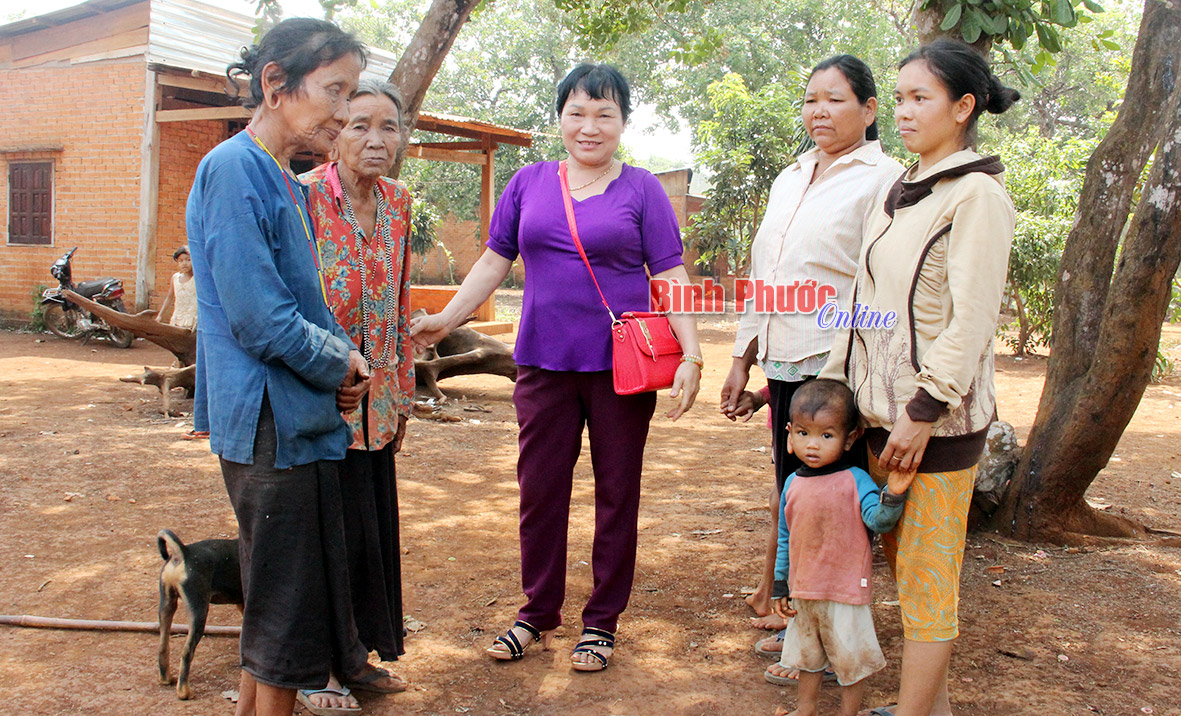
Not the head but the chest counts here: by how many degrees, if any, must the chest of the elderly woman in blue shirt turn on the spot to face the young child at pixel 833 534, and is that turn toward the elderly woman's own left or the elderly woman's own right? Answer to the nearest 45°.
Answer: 0° — they already face them

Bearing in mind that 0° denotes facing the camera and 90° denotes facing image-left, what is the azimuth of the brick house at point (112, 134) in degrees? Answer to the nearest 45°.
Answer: approximately 315°

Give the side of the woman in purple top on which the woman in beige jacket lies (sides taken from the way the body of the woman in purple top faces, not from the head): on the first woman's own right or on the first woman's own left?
on the first woman's own left

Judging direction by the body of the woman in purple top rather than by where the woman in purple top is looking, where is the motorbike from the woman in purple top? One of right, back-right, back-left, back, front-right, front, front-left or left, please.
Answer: back-right

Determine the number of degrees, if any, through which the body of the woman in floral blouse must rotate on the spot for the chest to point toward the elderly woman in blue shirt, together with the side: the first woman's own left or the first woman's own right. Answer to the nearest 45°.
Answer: approximately 90° to the first woman's own right

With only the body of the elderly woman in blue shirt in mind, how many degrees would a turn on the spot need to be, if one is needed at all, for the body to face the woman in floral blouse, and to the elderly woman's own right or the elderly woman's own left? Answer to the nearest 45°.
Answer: approximately 45° to the elderly woman's own left

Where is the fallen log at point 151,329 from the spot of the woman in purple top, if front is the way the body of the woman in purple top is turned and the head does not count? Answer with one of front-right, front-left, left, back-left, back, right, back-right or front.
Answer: back-right

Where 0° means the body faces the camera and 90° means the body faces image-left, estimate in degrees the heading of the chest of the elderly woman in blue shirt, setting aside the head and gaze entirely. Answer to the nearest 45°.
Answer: approximately 270°

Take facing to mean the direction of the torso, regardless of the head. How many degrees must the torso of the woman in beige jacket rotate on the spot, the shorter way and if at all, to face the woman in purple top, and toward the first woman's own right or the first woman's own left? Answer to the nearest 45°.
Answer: approximately 45° to the first woman's own right

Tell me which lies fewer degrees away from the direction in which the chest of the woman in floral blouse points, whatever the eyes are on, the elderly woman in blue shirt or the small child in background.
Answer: the elderly woman in blue shirt

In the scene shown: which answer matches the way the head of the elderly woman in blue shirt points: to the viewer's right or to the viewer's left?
to the viewer's right

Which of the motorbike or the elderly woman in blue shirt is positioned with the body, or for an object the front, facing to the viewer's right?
the elderly woman in blue shirt

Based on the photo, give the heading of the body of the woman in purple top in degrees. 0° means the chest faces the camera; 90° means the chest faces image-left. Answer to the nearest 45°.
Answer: approximately 0°
